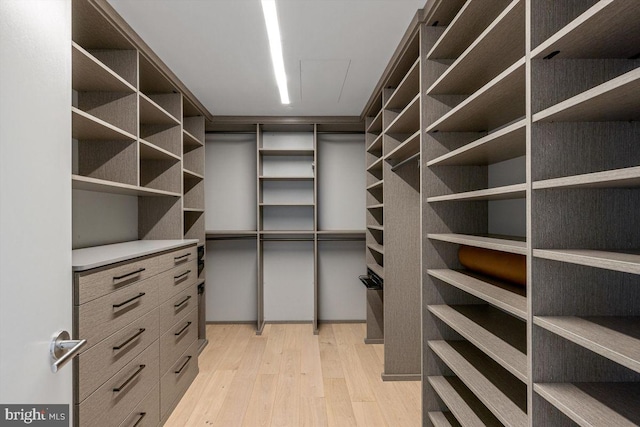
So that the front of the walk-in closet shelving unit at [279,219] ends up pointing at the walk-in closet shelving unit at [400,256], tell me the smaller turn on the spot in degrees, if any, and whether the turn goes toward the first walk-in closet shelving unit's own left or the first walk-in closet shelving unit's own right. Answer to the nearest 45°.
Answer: approximately 45° to the first walk-in closet shelving unit's own left

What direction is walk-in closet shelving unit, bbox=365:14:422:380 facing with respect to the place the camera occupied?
facing to the left of the viewer

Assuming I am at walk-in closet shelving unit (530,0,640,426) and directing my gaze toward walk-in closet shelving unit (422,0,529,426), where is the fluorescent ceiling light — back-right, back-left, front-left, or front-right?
front-left

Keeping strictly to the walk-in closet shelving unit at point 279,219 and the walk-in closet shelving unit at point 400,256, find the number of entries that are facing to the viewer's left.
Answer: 1

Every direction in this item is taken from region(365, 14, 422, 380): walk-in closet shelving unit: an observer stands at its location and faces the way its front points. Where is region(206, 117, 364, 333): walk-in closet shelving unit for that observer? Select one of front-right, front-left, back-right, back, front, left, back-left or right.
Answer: front-right

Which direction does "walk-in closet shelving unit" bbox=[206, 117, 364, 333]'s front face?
toward the camera

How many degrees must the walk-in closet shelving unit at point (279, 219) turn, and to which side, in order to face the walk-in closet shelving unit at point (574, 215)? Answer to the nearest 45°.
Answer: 0° — it already faces it

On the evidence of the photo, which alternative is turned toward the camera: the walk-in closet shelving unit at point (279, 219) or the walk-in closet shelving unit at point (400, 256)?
the walk-in closet shelving unit at point (279, 219)

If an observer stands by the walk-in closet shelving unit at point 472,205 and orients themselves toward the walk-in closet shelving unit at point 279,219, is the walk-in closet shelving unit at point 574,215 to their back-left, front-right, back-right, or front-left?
back-left

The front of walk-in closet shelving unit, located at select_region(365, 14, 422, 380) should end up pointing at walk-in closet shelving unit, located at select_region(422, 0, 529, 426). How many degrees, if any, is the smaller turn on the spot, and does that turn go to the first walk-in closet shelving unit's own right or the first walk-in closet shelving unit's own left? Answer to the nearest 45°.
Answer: approximately 90° to the first walk-in closet shelving unit's own left

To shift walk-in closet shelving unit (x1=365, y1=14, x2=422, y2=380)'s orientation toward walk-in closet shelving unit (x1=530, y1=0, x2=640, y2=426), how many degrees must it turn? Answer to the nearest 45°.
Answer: approximately 90° to its left

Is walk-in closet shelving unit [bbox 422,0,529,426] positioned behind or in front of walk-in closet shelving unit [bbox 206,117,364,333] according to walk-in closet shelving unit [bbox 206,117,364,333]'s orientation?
in front

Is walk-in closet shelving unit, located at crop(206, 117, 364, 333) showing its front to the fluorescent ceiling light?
yes

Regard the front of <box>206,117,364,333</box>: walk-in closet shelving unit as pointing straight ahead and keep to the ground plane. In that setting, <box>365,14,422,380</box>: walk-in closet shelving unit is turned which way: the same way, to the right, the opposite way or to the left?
to the right

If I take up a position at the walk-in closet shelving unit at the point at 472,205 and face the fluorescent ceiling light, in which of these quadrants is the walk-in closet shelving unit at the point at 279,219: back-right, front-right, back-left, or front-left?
front-right
